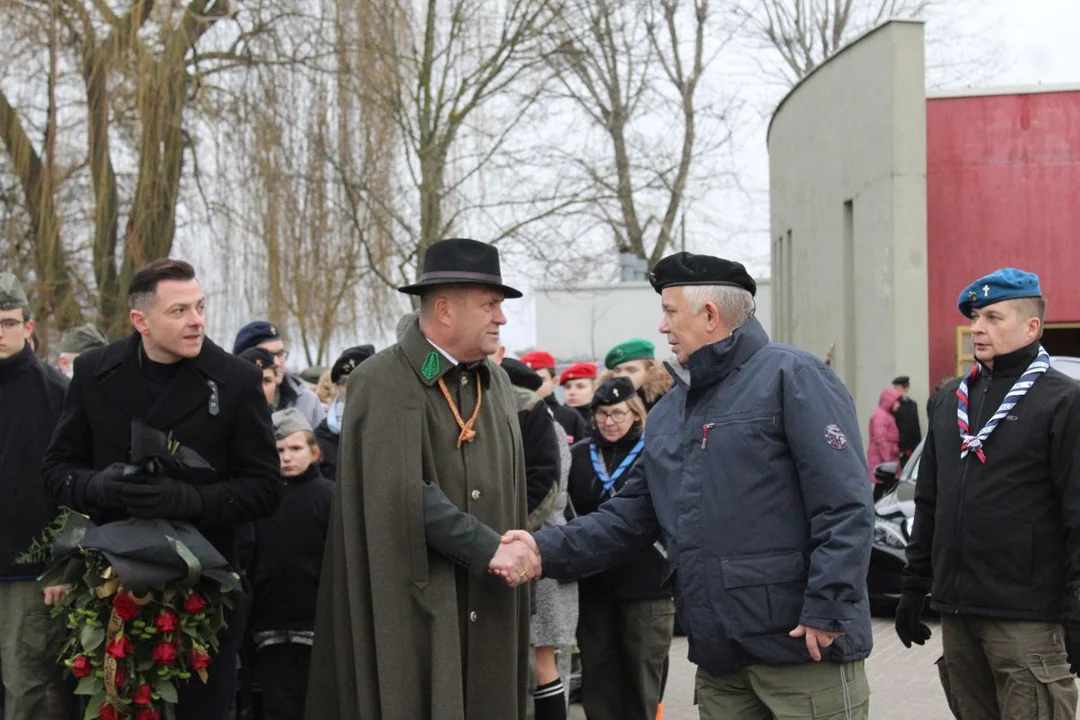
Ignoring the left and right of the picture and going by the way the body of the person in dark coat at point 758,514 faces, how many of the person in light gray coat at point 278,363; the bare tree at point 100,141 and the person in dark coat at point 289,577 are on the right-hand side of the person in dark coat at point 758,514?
3

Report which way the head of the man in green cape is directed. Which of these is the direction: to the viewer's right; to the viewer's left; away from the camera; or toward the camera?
to the viewer's right

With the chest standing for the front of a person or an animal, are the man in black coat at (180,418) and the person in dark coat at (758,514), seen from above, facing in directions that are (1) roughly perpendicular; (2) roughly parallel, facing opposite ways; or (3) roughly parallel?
roughly perpendicular

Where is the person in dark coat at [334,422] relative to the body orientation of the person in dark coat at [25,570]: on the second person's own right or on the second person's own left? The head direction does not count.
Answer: on the second person's own left

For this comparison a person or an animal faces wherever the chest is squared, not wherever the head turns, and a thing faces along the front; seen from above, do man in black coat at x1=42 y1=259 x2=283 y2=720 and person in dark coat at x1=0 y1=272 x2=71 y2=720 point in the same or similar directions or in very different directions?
same or similar directions

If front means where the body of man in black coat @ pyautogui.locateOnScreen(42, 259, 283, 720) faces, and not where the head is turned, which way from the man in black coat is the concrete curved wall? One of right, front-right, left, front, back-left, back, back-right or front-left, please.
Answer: back-left

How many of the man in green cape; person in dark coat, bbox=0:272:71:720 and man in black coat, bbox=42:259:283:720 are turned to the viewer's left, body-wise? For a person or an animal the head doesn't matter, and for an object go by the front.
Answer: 0

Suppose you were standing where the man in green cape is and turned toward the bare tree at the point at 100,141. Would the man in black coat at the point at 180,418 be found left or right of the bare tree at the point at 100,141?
left

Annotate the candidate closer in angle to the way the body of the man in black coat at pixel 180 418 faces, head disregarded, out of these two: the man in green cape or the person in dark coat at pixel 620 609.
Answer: the man in green cape

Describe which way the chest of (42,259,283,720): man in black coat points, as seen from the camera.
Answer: toward the camera

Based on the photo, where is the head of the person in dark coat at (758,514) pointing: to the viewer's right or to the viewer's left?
to the viewer's left
